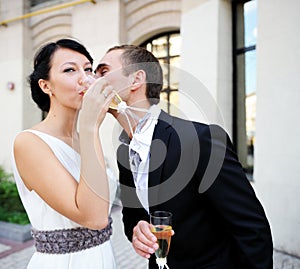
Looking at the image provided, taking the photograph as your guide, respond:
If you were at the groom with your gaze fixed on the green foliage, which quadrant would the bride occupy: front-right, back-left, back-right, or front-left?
front-left

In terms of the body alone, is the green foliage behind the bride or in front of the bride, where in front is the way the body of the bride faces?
behind

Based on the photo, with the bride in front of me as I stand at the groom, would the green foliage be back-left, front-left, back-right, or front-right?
front-right

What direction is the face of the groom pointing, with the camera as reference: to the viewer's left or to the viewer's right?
to the viewer's left
